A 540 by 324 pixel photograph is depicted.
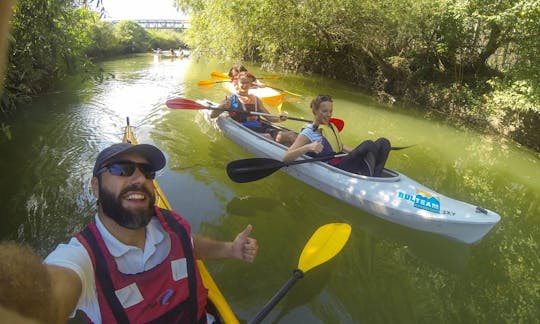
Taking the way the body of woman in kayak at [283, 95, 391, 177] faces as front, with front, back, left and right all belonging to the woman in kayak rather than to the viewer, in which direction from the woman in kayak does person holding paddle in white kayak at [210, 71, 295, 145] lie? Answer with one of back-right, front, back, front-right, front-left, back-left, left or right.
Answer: back

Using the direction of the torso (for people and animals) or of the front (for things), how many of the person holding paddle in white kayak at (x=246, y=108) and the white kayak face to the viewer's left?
0

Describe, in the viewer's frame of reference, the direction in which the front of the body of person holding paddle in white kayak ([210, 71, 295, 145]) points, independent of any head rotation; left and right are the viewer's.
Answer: facing the viewer and to the right of the viewer

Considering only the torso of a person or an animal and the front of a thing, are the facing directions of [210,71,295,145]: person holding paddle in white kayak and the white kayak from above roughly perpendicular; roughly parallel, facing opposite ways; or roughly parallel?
roughly parallel

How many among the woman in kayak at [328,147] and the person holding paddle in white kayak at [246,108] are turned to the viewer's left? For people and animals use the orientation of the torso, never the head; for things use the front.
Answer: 0

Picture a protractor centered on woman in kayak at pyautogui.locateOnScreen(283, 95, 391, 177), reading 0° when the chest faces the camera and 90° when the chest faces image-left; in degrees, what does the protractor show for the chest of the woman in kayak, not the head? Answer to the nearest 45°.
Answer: approximately 315°

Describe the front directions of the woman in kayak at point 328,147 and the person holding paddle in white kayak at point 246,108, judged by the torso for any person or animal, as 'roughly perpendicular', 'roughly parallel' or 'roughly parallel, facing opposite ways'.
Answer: roughly parallel

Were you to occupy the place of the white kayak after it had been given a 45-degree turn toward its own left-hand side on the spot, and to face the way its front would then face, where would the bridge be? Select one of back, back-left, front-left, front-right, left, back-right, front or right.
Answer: back-left
